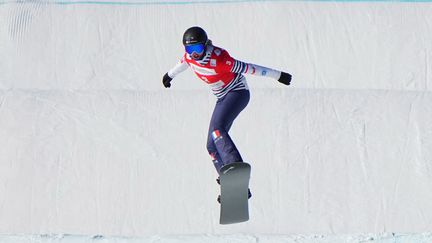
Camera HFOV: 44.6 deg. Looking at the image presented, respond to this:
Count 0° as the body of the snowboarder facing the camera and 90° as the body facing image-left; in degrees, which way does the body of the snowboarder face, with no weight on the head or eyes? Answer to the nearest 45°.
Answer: approximately 45°
